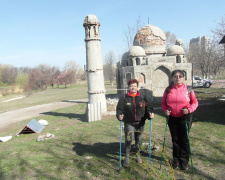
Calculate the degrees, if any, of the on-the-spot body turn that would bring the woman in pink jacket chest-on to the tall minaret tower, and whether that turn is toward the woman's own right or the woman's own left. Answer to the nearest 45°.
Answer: approximately 135° to the woman's own right

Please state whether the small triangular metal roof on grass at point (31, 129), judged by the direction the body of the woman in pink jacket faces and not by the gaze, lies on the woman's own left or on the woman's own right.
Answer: on the woman's own right

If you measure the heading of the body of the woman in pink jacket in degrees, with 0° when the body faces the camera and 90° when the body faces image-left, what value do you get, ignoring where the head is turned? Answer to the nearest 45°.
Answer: approximately 0°

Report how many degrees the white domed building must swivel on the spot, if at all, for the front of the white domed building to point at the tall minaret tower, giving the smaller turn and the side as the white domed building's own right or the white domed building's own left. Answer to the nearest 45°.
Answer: approximately 45° to the white domed building's own right

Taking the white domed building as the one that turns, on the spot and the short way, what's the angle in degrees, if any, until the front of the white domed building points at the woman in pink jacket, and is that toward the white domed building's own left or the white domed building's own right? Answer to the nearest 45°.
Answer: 0° — it already faces them

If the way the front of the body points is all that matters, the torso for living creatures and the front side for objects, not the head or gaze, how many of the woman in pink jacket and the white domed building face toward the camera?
2

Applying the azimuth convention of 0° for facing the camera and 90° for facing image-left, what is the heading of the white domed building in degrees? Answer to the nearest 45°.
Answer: approximately 0°
